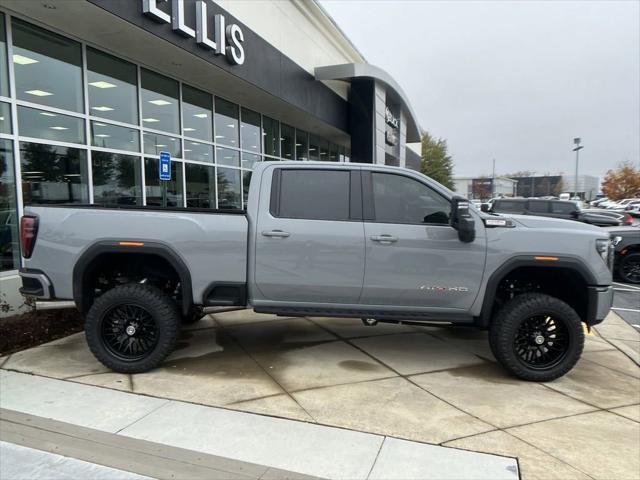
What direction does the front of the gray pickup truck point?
to the viewer's right

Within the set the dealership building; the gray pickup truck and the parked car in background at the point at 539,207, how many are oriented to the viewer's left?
0

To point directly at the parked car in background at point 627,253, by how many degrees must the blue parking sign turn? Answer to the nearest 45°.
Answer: approximately 45° to its left

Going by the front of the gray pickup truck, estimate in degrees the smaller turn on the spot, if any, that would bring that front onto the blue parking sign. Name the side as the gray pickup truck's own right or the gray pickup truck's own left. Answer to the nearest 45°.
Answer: approximately 135° to the gray pickup truck's own left

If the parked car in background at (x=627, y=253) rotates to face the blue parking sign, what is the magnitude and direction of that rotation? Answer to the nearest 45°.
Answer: approximately 45° to its left

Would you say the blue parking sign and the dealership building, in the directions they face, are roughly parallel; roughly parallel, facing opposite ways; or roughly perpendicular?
roughly parallel

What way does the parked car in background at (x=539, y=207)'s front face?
to the viewer's right

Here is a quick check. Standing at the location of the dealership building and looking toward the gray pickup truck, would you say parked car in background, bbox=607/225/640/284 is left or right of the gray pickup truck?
left

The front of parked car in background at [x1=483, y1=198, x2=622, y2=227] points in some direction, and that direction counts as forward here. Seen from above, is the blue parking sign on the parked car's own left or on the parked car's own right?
on the parked car's own right

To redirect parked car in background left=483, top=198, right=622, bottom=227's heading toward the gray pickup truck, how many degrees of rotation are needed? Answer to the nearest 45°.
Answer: approximately 90° to its right

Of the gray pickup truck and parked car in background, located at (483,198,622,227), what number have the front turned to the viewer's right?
2

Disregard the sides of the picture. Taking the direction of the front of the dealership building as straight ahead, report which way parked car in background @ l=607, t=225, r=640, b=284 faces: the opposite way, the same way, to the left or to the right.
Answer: the opposite way

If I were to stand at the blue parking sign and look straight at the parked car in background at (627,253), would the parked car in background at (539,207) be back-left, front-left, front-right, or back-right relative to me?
front-left

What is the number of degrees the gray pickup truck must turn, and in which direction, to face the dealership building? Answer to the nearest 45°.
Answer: approximately 135° to its left

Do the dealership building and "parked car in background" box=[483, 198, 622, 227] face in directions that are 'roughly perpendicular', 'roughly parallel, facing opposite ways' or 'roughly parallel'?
roughly parallel
